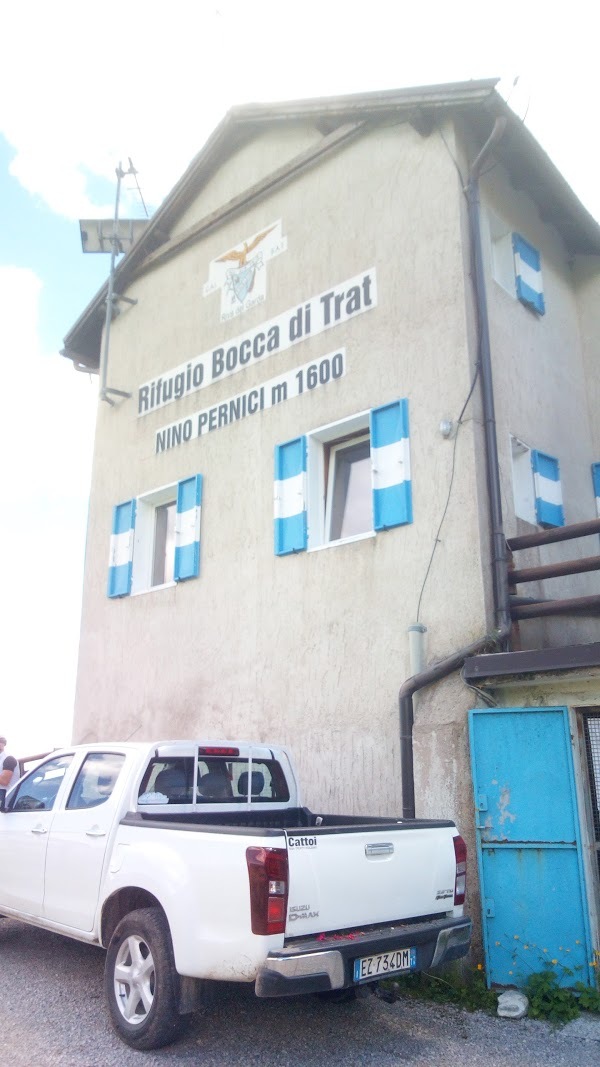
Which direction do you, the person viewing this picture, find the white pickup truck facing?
facing away from the viewer and to the left of the viewer

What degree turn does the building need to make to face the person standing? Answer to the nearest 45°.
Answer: approximately 45° to its right

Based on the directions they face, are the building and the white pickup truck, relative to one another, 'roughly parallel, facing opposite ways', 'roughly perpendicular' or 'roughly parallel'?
roughly perpendicular

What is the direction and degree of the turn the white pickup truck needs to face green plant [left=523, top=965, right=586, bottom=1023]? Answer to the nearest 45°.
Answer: approximately 135° to its right

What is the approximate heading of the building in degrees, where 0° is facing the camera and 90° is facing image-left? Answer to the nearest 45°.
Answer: approximately 45°
